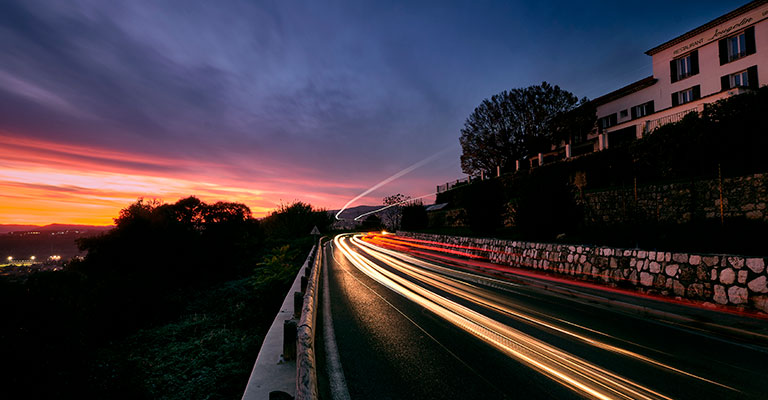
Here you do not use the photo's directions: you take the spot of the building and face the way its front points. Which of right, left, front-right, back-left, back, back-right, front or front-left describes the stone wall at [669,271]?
front-left

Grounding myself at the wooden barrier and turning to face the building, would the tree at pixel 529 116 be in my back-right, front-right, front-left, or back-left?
front-left

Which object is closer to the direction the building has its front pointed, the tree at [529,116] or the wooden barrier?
the wooden barrier

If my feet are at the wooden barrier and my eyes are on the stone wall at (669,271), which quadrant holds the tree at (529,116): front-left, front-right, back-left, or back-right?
front-left

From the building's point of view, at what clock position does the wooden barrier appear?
The wooden barrier is roughly at 11 o'clock from the building.

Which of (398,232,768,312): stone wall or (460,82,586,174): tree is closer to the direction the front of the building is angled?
the stone wall

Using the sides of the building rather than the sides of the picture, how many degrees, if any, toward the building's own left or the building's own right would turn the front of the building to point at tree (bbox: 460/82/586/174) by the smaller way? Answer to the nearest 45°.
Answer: approximately 90° to the building's own right

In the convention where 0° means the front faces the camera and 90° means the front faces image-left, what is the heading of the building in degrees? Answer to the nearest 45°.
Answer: approximately 45°

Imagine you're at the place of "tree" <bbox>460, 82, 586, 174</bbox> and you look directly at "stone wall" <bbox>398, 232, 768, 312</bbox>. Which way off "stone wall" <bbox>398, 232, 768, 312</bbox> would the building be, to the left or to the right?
left
